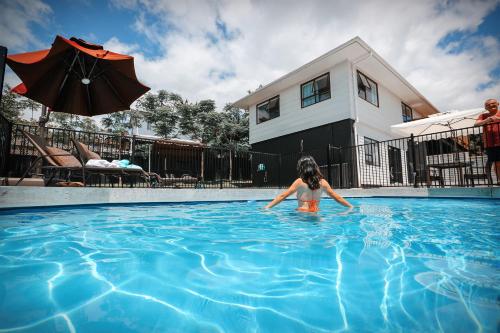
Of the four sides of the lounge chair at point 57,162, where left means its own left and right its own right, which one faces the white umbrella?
front

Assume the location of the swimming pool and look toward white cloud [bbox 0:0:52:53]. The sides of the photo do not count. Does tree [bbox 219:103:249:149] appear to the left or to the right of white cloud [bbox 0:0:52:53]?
right

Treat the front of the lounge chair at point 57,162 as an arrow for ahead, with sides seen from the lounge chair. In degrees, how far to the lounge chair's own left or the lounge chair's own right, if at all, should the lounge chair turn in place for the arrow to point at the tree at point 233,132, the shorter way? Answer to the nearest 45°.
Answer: approximately 45° to the lounge chair's own left

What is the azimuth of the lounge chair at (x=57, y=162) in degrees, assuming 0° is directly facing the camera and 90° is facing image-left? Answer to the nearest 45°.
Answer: approximately 270°

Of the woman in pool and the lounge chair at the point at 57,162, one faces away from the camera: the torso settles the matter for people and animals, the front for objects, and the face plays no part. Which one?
the woman in pool

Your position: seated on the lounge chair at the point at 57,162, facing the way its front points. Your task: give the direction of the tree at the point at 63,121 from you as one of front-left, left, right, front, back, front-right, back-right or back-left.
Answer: left

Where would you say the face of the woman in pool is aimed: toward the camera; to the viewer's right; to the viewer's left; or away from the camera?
away from the camera

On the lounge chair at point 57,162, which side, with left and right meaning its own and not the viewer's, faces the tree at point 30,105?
left

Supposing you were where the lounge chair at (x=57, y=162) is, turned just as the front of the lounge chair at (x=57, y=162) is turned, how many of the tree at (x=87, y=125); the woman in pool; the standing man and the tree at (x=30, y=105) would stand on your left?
2

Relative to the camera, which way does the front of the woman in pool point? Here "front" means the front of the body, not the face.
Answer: away from the camera

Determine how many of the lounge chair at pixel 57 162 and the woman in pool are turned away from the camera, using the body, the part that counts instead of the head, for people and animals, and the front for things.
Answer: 1

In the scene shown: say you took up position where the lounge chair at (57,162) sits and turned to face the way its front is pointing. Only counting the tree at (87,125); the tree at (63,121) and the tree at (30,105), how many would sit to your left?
3

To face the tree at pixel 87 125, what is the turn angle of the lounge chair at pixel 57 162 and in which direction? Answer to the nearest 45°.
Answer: approximately 90° to its left

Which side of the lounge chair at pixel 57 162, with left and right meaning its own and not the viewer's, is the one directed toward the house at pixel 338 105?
front

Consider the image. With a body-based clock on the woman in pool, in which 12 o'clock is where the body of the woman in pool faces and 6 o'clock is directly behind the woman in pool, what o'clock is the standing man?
The standing man is roughly at 2 o'clock from the woman in pool.

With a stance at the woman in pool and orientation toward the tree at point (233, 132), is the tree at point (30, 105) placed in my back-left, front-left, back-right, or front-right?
front-left

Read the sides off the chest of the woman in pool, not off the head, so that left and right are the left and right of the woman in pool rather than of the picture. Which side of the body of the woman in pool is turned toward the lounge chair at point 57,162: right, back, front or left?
left
